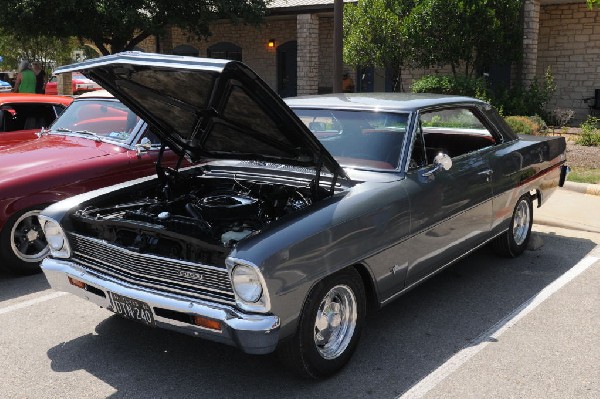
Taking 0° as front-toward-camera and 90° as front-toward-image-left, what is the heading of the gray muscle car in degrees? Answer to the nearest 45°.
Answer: approximately 45°

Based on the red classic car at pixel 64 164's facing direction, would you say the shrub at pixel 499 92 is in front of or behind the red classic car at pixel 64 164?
behind

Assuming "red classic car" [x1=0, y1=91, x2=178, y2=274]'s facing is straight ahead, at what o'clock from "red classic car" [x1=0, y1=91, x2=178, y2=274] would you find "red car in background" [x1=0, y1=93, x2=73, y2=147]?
The red car in background is roughly at 4 o'clock from the red classic car.

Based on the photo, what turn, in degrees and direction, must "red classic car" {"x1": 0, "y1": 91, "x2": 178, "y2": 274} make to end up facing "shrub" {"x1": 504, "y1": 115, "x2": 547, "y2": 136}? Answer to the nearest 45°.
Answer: approximately 180°

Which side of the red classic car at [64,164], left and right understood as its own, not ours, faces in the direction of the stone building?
back

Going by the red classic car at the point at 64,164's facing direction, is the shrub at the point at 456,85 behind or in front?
behind

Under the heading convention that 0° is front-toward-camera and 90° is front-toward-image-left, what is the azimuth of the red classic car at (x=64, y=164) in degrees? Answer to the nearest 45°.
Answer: approximately 45°

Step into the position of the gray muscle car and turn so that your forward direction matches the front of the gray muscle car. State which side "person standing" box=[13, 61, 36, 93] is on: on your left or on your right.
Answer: on your right

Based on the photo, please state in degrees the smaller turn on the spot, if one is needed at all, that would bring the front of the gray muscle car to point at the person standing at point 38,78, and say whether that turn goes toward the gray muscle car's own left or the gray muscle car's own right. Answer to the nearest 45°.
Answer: approximately 90° to the gray muscle car's own right

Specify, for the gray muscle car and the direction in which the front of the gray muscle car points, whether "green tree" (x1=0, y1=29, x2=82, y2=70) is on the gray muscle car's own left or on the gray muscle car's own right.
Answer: on the gray muscle car's own right

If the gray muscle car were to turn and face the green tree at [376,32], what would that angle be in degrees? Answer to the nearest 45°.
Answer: approximately 135° to its right

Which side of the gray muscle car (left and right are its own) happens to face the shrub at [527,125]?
back

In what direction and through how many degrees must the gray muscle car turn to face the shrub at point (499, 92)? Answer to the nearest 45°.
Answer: approximately 180°

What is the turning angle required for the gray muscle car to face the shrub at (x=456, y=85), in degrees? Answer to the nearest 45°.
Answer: approximately 135° to its right

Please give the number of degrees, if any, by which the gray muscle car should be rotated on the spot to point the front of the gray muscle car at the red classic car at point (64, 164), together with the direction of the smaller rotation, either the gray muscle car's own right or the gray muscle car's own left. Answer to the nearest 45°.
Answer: approximately 90° to the gray muscle car's own right
